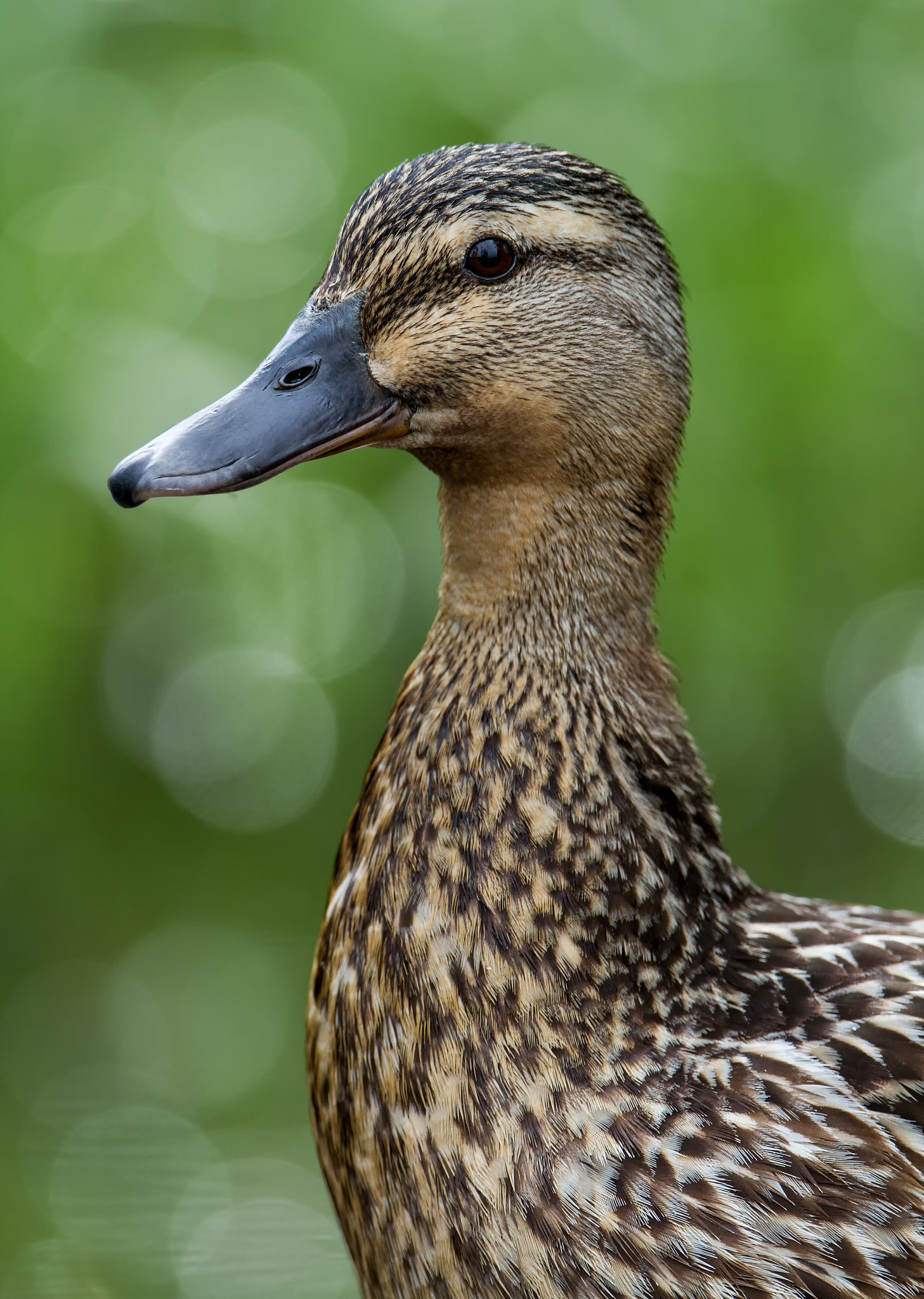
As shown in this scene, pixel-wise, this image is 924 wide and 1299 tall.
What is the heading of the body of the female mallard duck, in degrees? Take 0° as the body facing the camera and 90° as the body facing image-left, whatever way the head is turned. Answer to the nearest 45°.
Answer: approximately 90°
